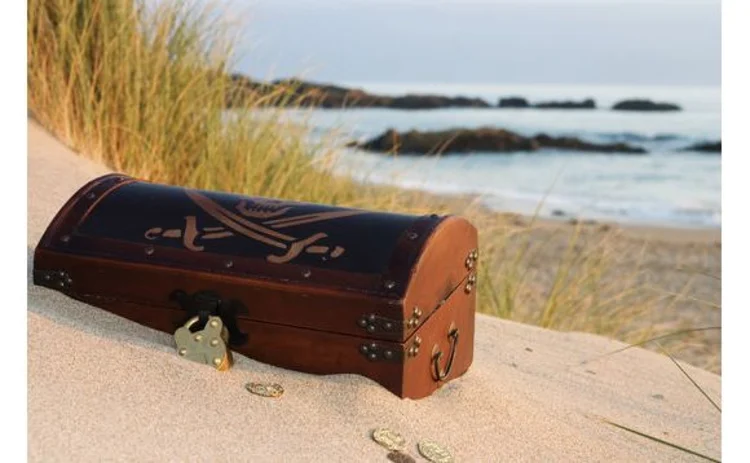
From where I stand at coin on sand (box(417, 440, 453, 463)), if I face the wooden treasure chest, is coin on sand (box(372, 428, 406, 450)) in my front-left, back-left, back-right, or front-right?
front-left

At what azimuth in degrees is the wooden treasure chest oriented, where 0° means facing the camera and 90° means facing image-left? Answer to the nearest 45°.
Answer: approximately 45°

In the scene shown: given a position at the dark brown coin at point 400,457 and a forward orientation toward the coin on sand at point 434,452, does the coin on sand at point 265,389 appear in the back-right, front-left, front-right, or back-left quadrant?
back-left

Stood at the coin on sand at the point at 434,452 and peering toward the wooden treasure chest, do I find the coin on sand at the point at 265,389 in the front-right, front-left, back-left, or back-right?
front-left

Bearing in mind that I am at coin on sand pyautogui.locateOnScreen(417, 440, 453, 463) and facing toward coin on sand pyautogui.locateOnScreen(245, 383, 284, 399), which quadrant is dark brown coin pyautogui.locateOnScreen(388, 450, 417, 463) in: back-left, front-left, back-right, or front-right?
front-left
